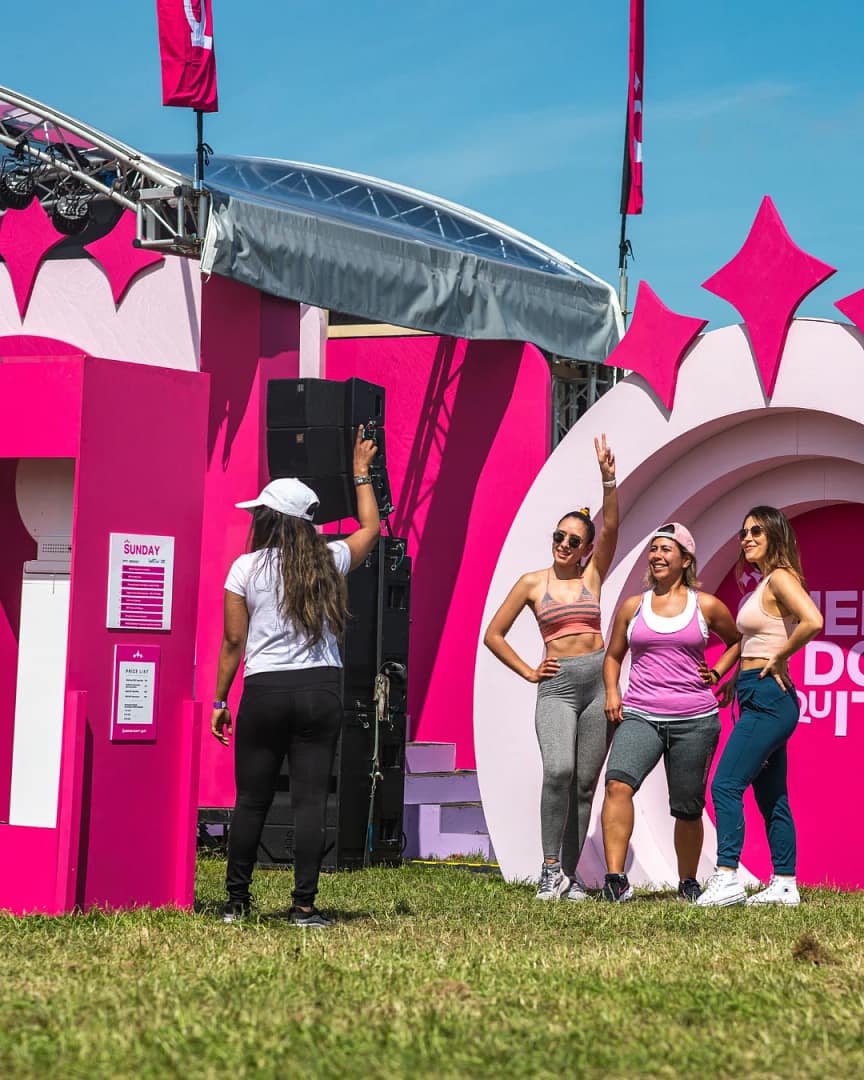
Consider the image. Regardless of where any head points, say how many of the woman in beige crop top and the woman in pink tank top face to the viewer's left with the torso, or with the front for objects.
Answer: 1

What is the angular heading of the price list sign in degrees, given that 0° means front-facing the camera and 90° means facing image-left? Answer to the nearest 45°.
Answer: approximately 0°

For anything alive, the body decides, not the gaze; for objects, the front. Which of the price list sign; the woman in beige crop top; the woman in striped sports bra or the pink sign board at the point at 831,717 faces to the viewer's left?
the woman in beige crop top

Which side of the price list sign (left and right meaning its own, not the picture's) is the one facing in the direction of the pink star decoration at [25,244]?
back

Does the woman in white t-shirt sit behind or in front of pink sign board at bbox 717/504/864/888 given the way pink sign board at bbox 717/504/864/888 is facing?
in front

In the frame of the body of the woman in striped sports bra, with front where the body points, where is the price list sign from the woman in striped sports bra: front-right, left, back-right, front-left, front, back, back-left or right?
front-right

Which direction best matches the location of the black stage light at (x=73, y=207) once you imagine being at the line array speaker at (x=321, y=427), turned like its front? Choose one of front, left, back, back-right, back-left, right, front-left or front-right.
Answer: right

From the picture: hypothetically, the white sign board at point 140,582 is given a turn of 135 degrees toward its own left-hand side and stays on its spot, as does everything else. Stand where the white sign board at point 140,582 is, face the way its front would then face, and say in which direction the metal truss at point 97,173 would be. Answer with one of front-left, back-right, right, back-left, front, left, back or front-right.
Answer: front-left

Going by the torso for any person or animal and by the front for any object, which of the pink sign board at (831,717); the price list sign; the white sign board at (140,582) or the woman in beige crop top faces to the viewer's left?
the woman in beige crop top
